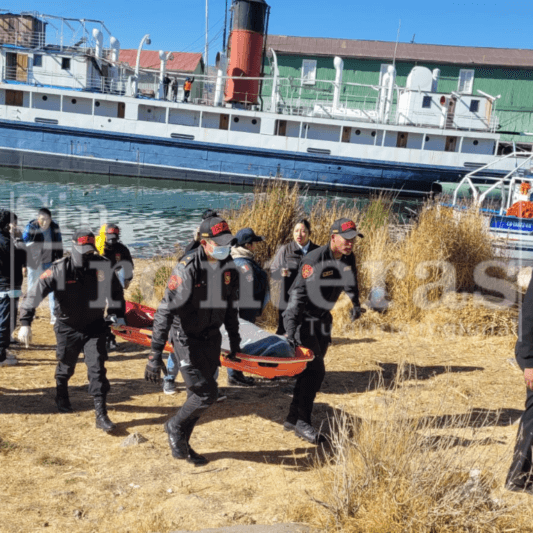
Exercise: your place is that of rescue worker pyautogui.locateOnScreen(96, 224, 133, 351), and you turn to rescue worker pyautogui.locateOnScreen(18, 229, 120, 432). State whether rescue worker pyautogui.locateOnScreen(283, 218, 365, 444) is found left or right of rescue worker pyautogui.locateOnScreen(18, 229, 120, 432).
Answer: left

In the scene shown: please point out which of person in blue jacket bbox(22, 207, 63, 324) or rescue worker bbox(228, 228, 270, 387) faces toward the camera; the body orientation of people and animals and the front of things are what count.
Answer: person in blue jacket bbox(22, 207, 63, 324)

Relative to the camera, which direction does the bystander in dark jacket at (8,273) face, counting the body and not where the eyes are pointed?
to the viewer's right

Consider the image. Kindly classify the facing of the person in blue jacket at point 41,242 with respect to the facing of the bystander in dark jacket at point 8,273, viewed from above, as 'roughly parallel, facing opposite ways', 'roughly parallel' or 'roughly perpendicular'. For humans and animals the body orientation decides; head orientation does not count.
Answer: roughly perpendicular

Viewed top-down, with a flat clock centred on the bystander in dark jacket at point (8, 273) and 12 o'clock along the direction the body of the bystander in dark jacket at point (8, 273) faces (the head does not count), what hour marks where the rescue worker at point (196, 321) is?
the rescue worker at point (196, 321) is roughly at 2 o'clock from the bystander in dark jacket at point (8, 273).

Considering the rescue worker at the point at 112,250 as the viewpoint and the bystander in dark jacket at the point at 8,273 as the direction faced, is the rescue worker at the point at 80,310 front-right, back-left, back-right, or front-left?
front-left

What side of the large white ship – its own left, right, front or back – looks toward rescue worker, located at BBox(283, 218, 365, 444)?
left

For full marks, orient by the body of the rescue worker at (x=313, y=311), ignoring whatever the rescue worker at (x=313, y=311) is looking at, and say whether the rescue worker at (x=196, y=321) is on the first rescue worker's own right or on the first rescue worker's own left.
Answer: on the first rescue worker's own right

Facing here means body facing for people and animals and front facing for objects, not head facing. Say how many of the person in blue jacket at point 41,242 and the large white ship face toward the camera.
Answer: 1

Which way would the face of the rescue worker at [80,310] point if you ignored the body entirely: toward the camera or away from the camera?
toward the camera

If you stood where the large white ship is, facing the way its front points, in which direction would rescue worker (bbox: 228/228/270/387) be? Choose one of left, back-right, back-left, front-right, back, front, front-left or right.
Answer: left

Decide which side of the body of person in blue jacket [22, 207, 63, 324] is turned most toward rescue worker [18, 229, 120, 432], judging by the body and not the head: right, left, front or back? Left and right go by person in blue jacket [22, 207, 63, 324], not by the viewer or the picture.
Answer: front

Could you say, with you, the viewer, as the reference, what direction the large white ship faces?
facing to the left of the viewer

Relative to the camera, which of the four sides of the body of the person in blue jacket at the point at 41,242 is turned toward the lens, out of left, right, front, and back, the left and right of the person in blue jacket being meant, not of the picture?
front
